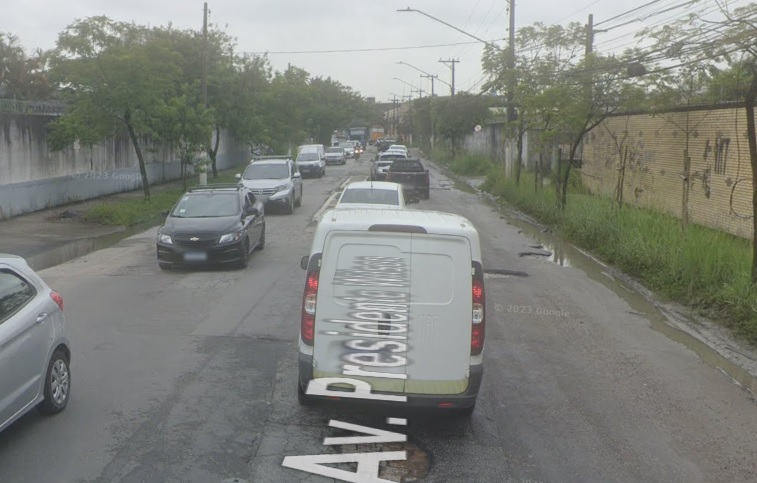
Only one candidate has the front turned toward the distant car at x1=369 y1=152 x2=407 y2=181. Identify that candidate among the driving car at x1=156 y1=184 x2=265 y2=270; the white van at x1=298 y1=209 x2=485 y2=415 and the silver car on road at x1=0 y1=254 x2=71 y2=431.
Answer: the white van

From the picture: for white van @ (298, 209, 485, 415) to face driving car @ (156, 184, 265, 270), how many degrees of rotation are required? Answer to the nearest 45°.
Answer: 0° — it already faces it

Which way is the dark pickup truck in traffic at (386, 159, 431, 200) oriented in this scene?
away from the camera

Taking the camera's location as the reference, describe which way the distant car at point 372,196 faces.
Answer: facing away from the viewer

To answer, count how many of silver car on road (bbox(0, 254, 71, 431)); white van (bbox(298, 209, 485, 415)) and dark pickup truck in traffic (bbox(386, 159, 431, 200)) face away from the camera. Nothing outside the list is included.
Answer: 2

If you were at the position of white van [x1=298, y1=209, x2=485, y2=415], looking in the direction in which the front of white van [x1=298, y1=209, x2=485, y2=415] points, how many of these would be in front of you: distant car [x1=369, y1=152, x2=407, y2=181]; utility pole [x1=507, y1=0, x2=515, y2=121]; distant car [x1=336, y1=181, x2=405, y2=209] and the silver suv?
4

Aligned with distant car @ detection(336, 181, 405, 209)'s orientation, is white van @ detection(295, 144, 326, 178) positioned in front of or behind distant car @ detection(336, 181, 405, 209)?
in front

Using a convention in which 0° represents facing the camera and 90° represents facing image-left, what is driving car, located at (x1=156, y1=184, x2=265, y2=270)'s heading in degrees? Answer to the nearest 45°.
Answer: approximately 45°

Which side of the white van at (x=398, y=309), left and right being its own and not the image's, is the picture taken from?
back

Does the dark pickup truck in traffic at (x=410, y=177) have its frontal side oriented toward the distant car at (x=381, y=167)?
yes
